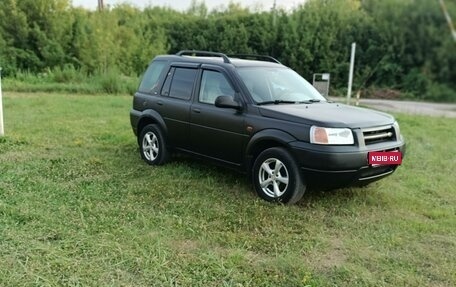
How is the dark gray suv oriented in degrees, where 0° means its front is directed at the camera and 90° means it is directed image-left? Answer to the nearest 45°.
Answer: approximately 315°

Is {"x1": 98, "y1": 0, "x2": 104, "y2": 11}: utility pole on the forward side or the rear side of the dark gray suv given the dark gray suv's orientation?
on the rear side
